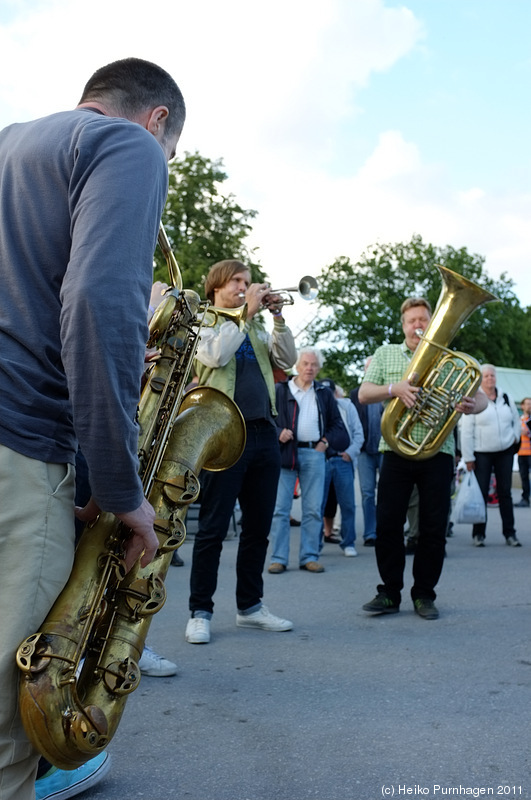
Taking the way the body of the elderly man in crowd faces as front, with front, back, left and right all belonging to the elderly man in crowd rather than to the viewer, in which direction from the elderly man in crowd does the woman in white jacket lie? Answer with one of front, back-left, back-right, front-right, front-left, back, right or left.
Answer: back-left

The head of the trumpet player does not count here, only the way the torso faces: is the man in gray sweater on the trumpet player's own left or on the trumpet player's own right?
on the trumpet player's own right

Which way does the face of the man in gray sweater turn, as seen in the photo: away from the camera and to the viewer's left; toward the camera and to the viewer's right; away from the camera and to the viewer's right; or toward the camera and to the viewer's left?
away from the camera and to the viewer's right

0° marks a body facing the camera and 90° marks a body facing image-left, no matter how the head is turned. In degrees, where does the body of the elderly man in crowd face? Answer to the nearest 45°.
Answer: approximately 0°

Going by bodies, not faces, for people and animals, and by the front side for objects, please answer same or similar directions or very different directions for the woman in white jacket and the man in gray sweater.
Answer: very different directions

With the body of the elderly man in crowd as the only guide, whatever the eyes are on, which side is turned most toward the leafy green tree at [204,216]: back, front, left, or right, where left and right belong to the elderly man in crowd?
back

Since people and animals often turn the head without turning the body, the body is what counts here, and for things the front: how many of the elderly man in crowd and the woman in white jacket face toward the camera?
2

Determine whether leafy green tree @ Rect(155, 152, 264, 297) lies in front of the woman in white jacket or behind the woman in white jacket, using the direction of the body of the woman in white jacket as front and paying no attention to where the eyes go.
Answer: behind

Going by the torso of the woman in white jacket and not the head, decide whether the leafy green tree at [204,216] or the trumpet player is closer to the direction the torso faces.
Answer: the trumpet player

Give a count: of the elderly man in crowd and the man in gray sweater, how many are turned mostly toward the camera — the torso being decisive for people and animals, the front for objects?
1
